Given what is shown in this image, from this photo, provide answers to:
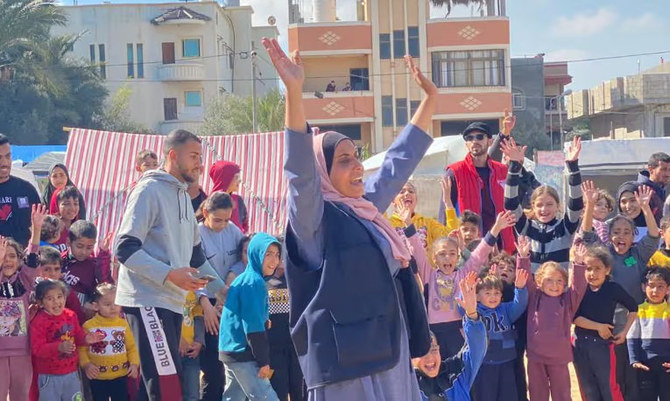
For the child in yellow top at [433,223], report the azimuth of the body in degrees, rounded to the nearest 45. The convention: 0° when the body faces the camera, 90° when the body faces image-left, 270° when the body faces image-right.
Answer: approximately 0°

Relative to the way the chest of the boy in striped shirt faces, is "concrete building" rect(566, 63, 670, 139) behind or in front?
behind

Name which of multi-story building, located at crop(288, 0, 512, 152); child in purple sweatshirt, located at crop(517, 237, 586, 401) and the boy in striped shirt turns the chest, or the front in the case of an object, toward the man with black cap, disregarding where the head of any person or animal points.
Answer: the multi-story building

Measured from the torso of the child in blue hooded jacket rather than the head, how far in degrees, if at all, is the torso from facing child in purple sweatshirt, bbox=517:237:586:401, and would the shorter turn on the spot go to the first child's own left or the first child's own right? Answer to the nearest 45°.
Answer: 0° — they already face them

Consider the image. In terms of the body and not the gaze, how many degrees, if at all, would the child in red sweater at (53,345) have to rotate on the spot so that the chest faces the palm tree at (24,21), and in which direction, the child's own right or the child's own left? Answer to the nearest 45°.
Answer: approximately 135° to the child's own left

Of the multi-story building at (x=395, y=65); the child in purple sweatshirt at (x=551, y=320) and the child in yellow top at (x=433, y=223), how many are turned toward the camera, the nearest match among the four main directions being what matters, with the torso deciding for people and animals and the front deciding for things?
3

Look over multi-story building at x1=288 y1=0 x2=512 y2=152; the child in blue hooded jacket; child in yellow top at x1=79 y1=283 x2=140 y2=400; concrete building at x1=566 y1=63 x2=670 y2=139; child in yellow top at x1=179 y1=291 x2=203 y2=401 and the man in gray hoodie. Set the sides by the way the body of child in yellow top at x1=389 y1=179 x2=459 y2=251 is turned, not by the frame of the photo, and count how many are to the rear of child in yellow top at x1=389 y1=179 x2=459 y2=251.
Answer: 2

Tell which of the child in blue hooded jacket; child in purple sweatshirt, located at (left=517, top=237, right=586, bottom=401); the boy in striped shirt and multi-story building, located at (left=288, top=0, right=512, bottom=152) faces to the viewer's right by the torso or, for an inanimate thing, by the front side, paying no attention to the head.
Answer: the child in blue hooded jacket

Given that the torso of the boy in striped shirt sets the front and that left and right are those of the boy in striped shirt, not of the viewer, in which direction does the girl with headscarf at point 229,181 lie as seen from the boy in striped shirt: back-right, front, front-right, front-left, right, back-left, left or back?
right

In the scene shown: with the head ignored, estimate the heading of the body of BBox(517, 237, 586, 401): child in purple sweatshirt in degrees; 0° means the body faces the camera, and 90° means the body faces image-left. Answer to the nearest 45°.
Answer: approximately 0°

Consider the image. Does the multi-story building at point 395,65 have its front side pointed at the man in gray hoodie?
yes

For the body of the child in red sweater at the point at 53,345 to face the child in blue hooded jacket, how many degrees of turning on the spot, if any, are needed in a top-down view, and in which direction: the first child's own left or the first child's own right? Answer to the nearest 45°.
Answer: approximately 45° to the first child's own left
